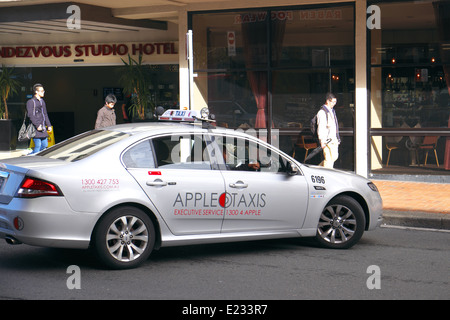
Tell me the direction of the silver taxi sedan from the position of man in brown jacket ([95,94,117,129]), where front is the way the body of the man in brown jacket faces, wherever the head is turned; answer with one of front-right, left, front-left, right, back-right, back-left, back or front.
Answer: front-right

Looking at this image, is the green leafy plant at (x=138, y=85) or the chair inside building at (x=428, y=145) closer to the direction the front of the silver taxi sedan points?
the chair inside building

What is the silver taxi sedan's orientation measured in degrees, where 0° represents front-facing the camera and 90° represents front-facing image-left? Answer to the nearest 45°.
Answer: approximately 225°

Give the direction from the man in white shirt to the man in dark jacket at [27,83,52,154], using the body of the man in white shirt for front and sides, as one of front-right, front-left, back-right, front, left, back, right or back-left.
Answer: back-right

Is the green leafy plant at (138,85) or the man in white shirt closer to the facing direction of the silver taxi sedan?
the man in white shirt
